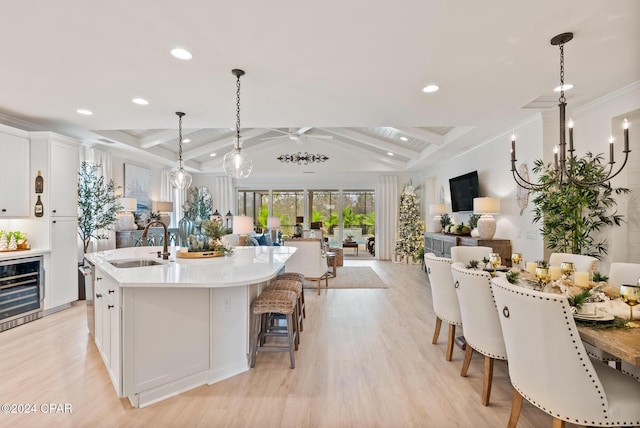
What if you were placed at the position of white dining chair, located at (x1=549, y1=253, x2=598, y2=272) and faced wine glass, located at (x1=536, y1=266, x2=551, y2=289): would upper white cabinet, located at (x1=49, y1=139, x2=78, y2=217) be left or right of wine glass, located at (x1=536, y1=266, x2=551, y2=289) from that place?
right

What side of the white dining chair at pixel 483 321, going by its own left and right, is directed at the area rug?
left

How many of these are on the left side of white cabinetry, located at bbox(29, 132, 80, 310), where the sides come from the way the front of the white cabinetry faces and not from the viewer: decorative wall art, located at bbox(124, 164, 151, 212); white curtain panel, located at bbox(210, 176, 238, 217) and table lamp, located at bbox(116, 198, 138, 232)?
3

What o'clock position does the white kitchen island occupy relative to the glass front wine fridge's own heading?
The white kitchen island is roughly at 1 o'clock from the glass front wine fridge.

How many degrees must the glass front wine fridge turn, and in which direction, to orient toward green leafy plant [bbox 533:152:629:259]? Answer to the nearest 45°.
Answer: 0° — it already faces it

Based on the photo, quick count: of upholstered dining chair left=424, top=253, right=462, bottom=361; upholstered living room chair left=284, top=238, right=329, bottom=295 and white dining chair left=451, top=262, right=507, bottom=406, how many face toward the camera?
0

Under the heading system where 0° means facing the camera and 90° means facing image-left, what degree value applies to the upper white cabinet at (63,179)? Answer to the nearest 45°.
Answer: approximately 315°

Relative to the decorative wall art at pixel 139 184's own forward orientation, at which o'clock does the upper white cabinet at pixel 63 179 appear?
The upper white cabinet is roughly at 2 o'clock from the decorative wall art.

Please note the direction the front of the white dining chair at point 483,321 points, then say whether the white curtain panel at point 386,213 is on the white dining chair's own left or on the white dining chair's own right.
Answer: on the white dining chair's own left

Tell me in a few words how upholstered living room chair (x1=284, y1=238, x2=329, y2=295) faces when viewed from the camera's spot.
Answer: facing away from the viewer and to the right of the viewer

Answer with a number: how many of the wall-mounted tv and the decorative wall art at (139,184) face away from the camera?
0

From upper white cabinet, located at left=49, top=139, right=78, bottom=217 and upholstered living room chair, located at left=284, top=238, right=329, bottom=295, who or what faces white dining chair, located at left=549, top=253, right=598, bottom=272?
the upper white cabinet

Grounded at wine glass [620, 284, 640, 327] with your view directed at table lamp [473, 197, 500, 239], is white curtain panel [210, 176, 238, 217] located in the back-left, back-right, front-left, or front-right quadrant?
front-left

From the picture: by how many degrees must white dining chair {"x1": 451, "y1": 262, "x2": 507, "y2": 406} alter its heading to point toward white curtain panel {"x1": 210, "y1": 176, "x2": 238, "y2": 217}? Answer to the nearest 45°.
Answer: approximately 90° to its left

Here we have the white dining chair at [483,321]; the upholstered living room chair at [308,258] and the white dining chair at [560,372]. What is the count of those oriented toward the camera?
0
